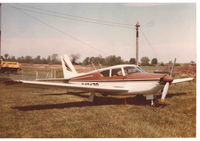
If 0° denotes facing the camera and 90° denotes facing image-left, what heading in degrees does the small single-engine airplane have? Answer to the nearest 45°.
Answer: approximately 315°
